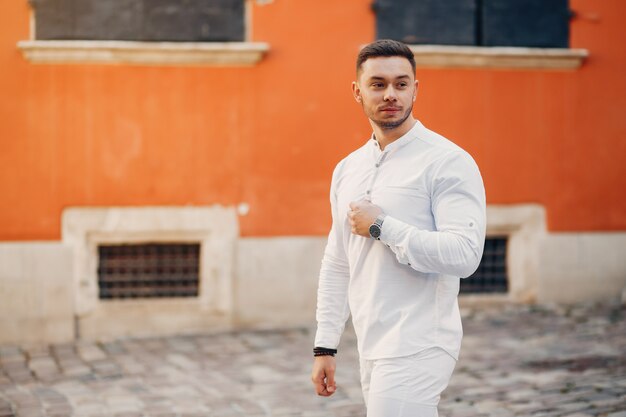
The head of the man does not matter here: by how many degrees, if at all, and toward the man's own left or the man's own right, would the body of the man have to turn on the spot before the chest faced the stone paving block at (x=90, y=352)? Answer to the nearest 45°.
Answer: approximately 90° to the man's own right

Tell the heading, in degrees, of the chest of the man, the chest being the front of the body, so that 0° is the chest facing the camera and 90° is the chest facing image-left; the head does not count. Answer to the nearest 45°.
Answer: approximately 45°
